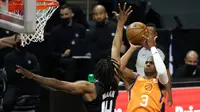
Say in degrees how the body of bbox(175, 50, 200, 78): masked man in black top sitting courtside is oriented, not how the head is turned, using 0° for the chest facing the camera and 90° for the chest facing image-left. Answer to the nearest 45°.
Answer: approximately 0°

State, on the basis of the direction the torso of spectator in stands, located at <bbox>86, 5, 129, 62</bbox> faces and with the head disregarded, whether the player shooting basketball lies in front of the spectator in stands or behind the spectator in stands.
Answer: in front

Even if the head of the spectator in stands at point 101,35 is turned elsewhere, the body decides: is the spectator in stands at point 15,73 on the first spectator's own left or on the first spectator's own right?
on the first spectator's own right

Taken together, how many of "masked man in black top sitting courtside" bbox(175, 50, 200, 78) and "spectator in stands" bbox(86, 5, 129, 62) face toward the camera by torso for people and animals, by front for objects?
2

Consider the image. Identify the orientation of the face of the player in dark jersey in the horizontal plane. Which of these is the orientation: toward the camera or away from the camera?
away from the camera

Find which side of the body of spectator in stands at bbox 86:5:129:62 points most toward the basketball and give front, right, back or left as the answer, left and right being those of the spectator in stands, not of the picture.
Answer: front

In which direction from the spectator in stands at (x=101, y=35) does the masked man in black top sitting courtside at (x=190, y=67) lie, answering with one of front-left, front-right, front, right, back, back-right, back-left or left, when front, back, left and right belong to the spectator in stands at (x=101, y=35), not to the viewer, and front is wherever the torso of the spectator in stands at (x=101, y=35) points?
left

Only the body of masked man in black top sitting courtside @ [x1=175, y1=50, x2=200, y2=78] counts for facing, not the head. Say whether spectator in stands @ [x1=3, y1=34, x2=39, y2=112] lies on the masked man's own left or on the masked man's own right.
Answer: on the masked man's own right

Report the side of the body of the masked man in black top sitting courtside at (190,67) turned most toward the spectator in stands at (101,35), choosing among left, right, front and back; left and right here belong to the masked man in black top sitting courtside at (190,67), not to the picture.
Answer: right

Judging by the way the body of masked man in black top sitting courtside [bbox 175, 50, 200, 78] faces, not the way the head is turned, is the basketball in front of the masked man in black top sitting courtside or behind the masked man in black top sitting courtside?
in front

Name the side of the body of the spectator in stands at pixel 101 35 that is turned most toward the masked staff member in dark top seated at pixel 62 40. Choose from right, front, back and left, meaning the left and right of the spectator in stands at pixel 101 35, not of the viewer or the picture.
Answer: right

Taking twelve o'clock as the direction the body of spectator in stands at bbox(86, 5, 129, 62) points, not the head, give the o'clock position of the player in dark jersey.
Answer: The player in dark jersey is roughly at 12 o'clock from the spectator in stands.

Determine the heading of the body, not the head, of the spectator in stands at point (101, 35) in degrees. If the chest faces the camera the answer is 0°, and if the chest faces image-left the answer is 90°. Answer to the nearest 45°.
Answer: approximately 0°
